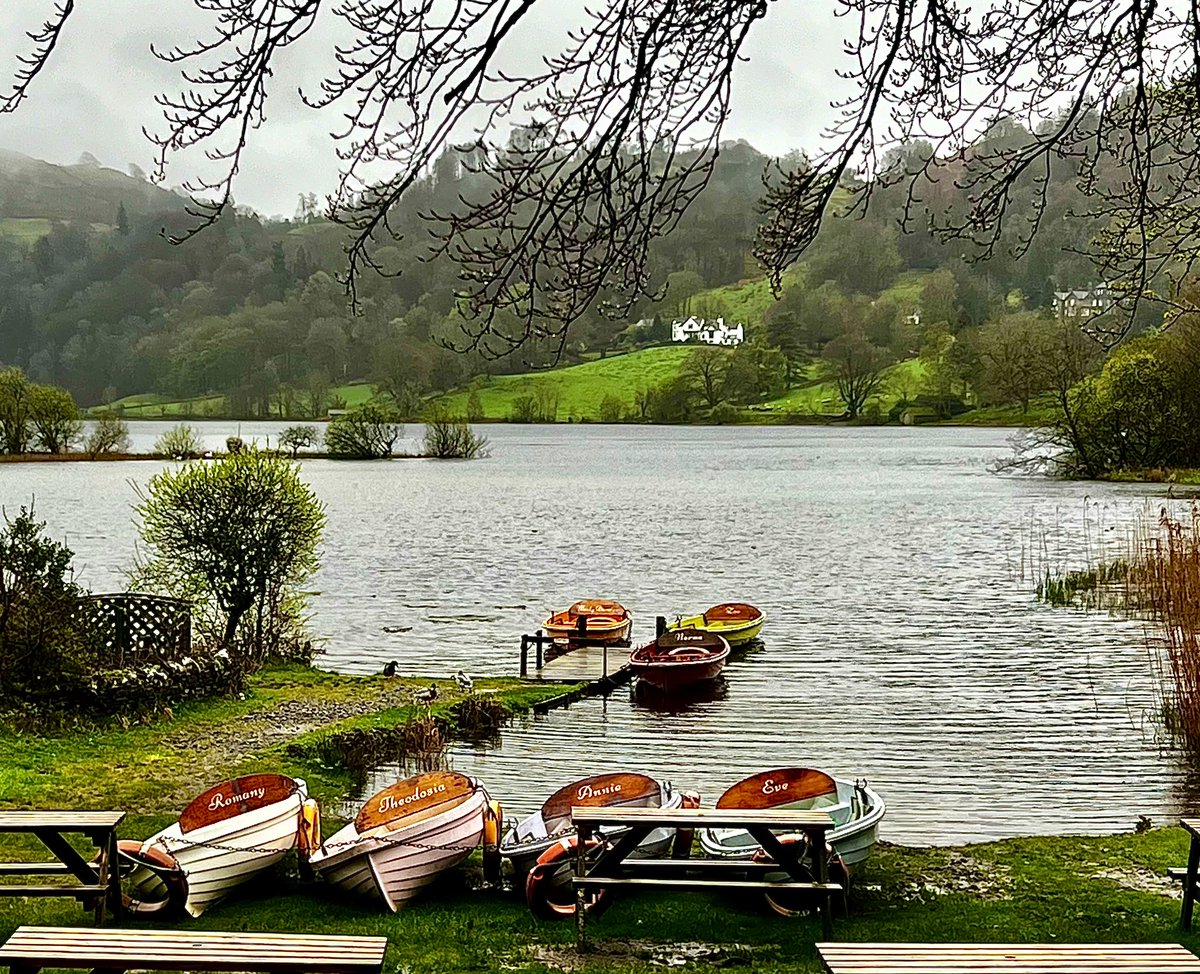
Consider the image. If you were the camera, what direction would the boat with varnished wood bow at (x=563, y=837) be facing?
facing the viewer and to the left of the viewer

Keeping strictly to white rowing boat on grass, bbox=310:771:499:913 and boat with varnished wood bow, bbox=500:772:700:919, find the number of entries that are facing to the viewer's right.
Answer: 0

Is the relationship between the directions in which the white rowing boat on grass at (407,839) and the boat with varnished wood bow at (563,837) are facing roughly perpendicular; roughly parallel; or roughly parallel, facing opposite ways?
roughly parallel

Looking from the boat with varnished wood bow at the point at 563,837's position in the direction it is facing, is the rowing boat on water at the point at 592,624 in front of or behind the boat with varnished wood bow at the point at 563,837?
behind

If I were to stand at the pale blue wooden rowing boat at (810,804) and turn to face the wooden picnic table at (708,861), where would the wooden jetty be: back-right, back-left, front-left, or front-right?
back-right
